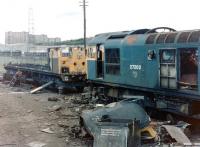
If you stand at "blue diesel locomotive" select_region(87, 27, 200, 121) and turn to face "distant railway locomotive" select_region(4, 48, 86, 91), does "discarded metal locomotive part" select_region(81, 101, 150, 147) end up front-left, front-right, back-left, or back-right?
back-left
